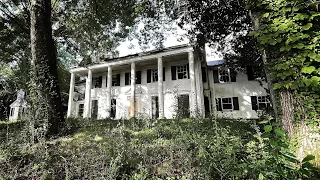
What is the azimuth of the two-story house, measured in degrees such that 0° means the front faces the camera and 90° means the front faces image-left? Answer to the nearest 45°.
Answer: approximately 45°
